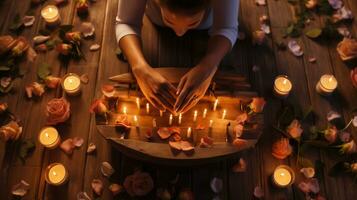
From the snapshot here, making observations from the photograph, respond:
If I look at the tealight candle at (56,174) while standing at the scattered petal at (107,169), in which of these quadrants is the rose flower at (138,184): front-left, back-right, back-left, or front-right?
back-left

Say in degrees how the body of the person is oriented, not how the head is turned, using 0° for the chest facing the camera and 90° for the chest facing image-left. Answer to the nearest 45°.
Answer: approximately 0°
